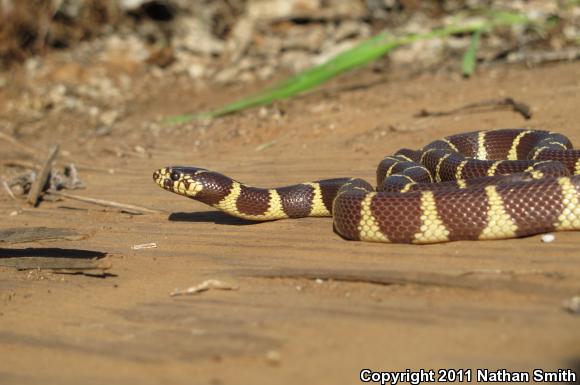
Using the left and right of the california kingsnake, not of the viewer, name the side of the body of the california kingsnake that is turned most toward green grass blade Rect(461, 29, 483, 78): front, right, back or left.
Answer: right

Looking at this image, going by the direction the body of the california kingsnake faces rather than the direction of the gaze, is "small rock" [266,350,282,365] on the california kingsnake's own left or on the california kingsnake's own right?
on the california kingsnake's own left

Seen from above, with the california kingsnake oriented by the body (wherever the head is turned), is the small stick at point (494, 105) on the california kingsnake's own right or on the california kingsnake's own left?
on the california kingsnake's own right

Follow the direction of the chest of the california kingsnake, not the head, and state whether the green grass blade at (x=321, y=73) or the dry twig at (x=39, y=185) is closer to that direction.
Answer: the dry twig

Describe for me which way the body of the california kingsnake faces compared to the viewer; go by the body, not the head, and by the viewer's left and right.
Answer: facing to the left of the viewer

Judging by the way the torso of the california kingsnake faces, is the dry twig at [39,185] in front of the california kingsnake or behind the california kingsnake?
in front

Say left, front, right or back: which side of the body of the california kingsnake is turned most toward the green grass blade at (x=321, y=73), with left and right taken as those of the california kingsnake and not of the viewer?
right

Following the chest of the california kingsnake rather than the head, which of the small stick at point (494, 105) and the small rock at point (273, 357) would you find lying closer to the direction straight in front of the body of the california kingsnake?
the small rock

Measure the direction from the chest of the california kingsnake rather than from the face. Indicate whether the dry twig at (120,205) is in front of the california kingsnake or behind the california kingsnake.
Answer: in front

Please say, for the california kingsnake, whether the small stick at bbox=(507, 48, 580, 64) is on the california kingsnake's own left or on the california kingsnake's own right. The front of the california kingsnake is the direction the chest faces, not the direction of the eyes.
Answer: on the california kingsnake's own right
